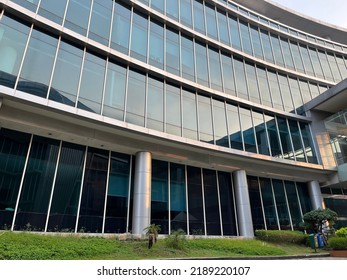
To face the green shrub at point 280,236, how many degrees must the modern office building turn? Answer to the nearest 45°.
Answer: approximately 45° to its left

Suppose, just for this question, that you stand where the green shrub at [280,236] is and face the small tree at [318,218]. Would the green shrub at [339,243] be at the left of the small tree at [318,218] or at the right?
right

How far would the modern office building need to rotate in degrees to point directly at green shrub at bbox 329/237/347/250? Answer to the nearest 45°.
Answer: approximately 45° to its left

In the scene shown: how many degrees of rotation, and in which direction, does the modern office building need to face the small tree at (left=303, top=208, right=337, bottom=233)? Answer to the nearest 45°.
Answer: approximately 45° to its left
